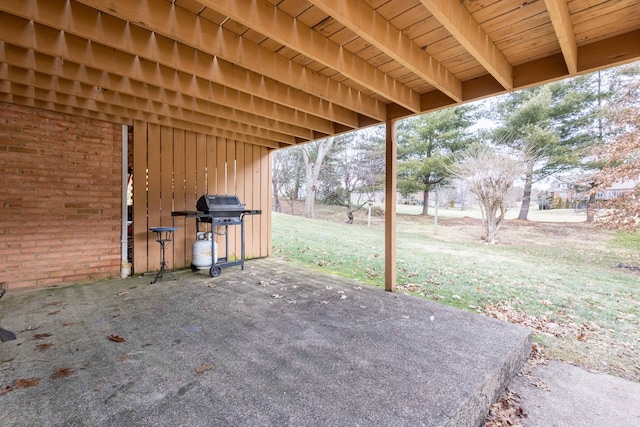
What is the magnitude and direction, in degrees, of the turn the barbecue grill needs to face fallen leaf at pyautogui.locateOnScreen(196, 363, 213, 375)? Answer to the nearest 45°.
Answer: approximately 45° to its right

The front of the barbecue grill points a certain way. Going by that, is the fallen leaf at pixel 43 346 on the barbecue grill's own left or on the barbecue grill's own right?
on the barbecue grill's own right

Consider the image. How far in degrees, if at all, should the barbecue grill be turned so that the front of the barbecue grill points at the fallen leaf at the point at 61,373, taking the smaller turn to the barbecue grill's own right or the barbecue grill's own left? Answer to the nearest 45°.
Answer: approximately 45° to the barbecue grill's own right

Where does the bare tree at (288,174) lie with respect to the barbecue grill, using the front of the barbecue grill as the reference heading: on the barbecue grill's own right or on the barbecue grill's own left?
on the barbecue grill's own left

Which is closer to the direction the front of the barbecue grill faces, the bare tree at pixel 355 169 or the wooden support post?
the wooden support post

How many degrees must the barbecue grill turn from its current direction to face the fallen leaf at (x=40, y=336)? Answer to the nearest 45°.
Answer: approximately 90° to its right

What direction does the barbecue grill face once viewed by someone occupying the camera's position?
facing the viewer and to the right of the viewer

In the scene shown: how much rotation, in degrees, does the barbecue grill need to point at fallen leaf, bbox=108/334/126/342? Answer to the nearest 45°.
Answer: approximately 45° to its right
